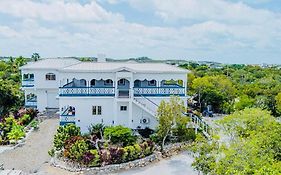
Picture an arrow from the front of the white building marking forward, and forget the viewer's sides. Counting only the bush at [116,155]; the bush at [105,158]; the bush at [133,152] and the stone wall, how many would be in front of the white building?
4

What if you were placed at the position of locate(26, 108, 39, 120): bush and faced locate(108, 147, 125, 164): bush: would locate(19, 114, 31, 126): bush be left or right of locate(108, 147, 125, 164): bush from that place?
right

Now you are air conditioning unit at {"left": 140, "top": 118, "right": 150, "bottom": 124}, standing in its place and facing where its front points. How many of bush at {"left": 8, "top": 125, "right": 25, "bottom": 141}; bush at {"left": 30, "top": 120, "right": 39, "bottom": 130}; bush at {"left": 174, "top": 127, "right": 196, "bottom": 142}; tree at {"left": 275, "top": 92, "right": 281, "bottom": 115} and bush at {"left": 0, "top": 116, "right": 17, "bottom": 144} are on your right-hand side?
3

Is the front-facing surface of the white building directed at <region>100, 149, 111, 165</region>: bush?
yes

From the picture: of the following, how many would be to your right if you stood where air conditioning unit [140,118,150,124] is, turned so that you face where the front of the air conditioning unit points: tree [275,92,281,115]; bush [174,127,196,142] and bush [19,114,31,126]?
1

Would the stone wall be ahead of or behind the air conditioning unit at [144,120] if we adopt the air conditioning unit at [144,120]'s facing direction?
ahead

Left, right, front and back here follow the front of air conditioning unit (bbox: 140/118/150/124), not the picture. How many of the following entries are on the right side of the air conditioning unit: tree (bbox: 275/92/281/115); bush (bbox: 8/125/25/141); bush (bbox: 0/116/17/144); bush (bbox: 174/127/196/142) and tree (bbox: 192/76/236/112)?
2

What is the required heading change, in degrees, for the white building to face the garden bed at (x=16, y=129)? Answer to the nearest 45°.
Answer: approximately 90° to its right

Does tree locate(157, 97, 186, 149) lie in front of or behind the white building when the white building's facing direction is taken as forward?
in front

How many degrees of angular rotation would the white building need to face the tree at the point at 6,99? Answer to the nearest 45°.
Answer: approximately 135° to its right

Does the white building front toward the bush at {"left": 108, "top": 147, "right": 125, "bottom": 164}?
yes

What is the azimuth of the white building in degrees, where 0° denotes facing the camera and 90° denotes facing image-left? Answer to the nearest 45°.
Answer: approximately 0°

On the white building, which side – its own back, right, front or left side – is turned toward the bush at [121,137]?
front
